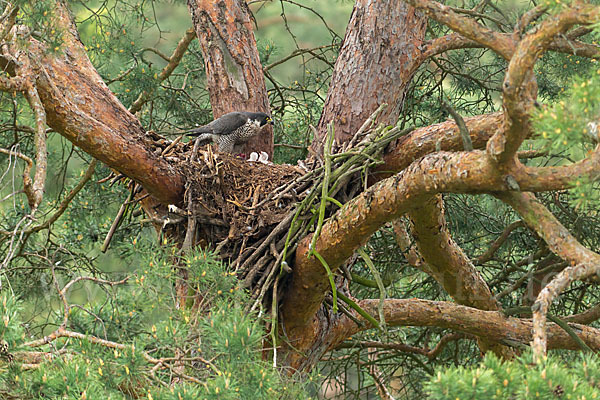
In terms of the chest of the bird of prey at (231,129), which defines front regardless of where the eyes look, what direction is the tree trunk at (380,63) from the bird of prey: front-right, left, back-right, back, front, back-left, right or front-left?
front-right

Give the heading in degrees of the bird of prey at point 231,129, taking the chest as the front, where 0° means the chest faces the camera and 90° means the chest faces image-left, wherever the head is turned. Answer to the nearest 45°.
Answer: approximately 270°
